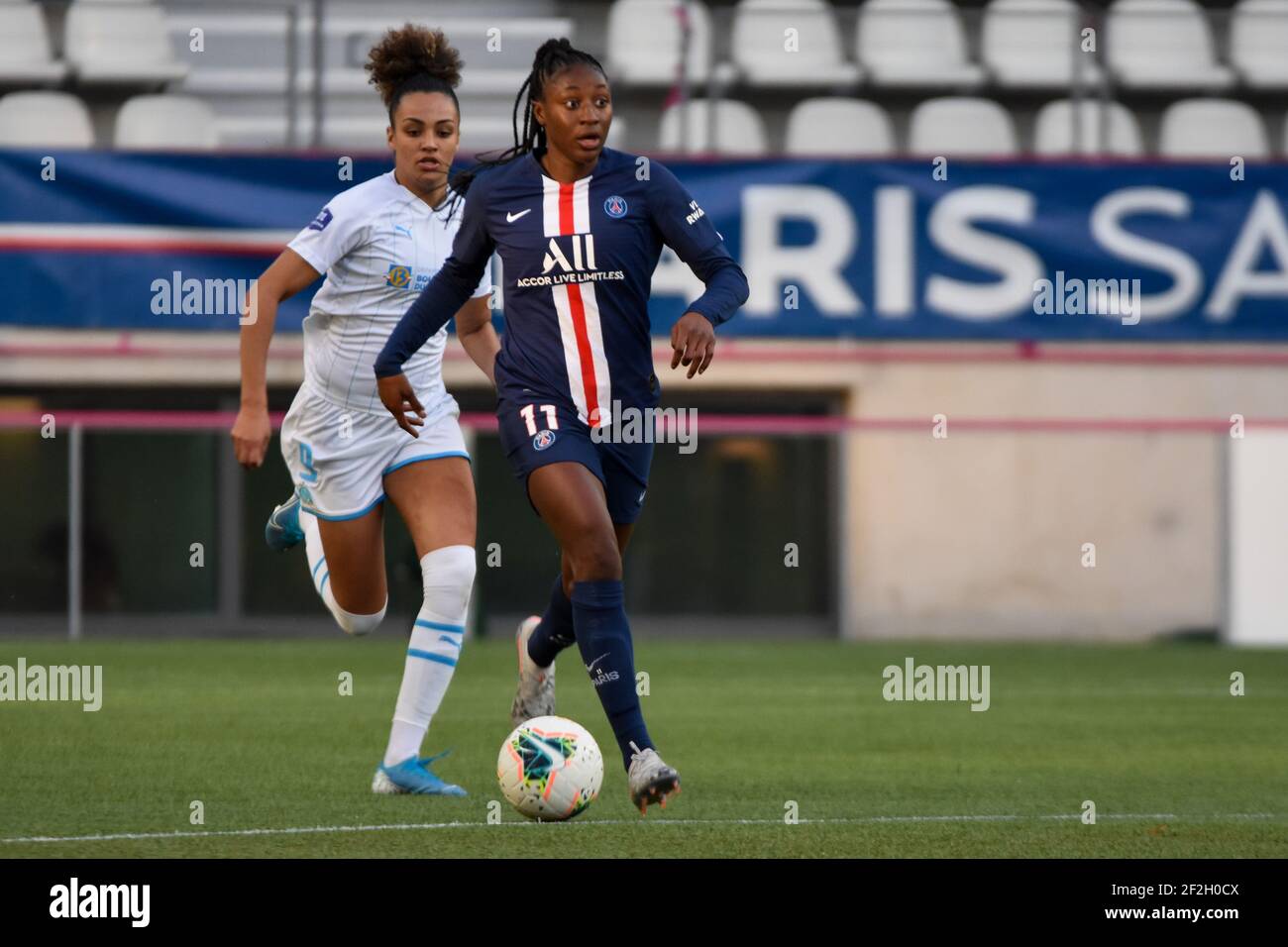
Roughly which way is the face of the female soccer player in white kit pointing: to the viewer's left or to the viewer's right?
to the viewer's right

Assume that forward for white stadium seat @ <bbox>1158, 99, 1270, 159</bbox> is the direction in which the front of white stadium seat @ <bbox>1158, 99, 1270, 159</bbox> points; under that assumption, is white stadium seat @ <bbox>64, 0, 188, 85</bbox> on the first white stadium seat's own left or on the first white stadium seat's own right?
on the first white stadium seat's own right

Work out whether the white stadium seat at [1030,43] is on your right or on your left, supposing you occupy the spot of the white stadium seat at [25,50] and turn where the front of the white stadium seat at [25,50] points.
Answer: on your left

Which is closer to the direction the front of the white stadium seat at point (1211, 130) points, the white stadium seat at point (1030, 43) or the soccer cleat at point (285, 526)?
the soccer cleat

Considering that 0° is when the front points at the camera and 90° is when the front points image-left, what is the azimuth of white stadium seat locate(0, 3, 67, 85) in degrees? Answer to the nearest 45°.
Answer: approximately 0°

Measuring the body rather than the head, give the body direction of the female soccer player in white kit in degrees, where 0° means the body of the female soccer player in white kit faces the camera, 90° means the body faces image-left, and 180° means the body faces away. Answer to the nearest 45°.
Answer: approximately 315°

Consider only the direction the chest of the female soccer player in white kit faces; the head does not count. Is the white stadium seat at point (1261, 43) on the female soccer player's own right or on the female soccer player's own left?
on the female soccer player's own left

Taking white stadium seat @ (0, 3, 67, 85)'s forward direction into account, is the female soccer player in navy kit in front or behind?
in front

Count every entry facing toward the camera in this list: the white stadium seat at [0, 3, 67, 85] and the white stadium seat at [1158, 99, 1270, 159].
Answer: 2
